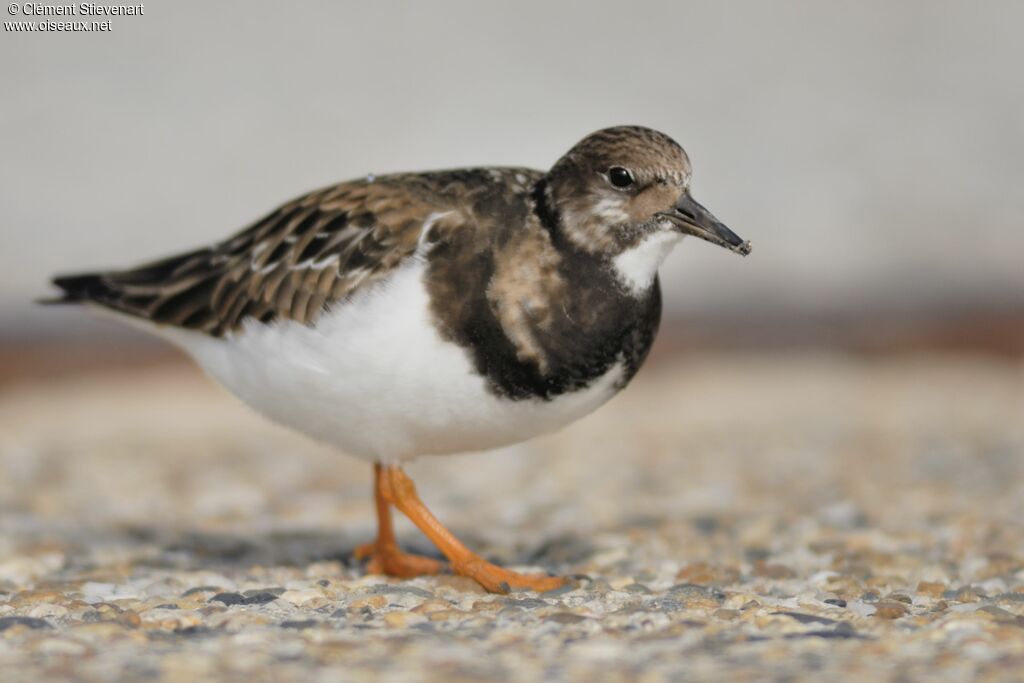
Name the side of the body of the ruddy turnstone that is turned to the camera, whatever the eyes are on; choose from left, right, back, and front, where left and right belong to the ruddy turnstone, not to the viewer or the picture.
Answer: right
